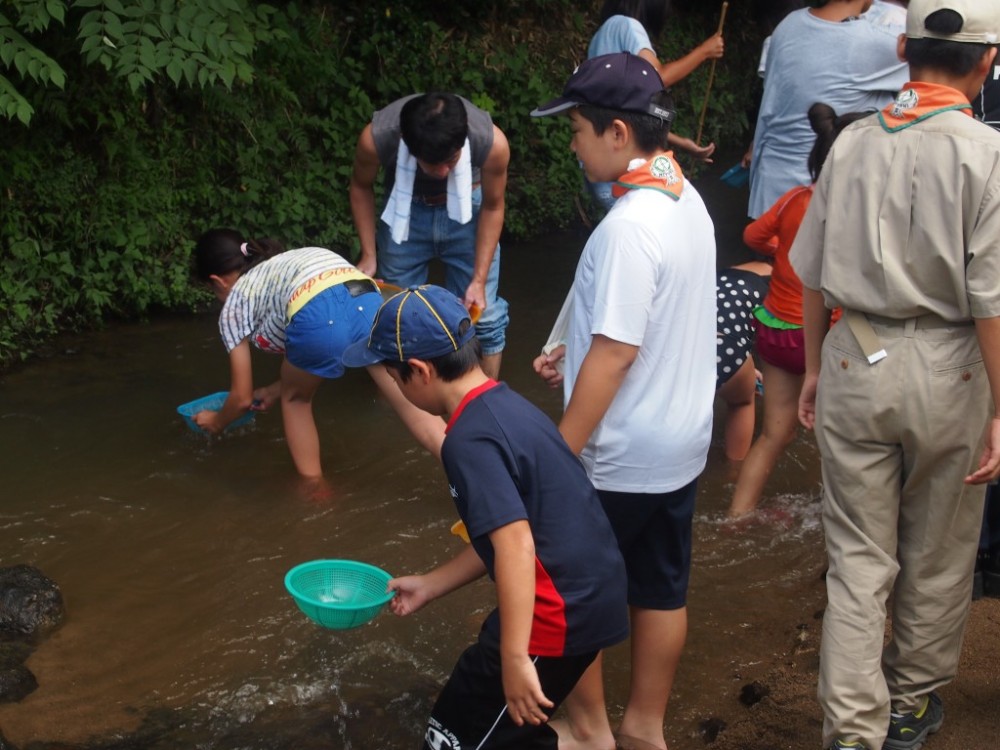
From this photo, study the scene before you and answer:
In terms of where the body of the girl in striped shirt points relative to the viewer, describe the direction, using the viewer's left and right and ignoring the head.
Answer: facing away from the viewer and to the left of the viewer

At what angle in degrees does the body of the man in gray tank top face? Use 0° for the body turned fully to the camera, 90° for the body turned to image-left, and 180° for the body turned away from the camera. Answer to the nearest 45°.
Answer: approximately 0°

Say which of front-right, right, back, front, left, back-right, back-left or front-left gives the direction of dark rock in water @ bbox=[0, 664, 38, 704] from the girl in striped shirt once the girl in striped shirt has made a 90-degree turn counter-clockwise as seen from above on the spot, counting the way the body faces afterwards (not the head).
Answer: front

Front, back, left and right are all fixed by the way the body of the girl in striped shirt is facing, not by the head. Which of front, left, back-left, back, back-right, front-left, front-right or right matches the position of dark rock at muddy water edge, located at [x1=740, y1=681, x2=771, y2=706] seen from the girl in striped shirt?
back

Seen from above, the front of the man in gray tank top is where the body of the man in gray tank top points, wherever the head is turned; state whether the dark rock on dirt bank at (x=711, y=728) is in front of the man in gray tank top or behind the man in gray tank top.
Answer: in front

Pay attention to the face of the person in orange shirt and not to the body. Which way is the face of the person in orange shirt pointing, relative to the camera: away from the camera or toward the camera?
away from the camera

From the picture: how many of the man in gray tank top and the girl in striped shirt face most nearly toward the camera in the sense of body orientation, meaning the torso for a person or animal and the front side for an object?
1
